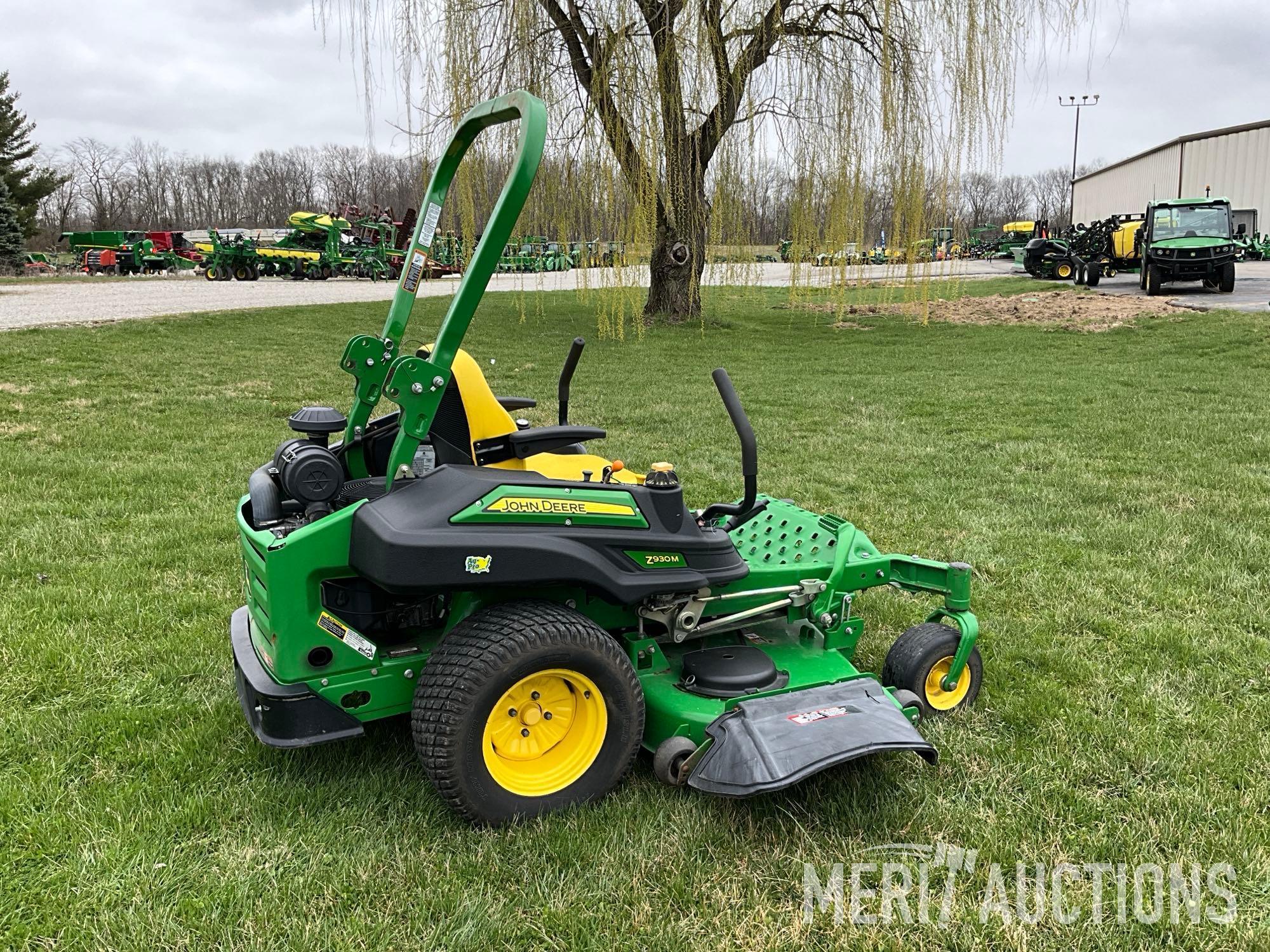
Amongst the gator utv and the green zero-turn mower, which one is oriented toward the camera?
the gator utv

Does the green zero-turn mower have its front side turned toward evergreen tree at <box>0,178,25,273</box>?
no

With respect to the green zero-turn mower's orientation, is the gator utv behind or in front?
in front

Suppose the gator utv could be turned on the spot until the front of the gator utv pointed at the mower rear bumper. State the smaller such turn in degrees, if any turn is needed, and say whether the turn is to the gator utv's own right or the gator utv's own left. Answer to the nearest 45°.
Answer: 0° — it already faces it

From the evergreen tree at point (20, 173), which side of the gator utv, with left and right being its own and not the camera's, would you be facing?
right

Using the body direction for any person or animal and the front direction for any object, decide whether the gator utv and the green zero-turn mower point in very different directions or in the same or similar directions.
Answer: very different directions

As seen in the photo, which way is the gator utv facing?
toward the camera

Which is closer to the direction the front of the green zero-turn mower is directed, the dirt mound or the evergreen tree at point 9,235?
the dirt mound

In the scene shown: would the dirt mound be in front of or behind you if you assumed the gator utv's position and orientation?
in front

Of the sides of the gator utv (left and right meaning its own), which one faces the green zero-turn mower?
front

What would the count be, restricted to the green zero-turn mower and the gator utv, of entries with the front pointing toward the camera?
1

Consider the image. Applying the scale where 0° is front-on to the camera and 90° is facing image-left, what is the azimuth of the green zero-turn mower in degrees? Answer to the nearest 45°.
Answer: approximately 225°

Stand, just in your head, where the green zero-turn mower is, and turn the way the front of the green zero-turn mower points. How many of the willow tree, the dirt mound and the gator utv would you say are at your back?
0
